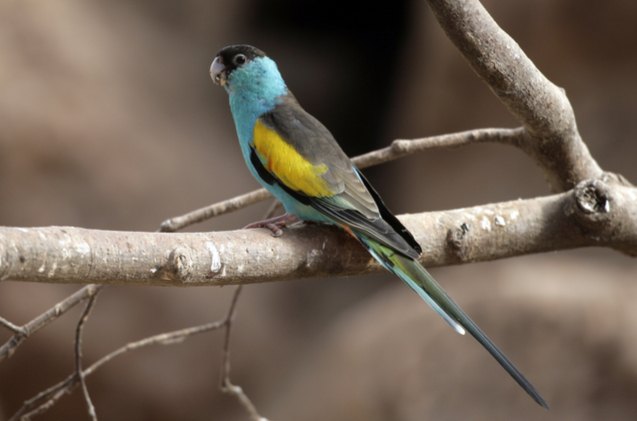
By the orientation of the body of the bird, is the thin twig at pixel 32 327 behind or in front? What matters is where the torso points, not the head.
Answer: in front

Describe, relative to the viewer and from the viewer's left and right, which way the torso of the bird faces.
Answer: facing to the left of the viewer

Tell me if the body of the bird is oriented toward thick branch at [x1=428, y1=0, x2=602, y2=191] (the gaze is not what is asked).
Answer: no

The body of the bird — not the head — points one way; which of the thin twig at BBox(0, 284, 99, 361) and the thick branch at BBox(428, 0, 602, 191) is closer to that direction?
the thin twig
